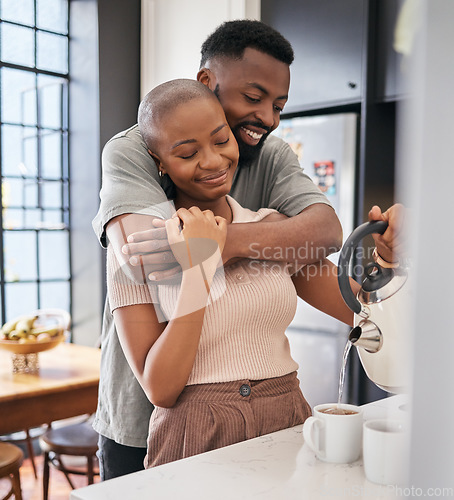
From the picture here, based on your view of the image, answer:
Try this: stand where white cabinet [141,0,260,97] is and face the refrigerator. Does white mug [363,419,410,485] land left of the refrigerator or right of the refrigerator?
right

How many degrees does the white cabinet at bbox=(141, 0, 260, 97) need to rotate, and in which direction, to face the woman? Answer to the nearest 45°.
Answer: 0° — it already faces them

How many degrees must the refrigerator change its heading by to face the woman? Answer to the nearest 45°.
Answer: approximately 45° to its left

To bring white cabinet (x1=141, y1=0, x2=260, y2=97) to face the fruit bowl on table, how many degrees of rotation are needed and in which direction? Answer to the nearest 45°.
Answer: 0° — it already faces it

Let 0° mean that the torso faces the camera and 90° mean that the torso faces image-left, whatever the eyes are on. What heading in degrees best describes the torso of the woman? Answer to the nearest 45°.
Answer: approximately 315°

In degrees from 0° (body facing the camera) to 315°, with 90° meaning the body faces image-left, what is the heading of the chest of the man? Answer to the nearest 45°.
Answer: approximately 315°

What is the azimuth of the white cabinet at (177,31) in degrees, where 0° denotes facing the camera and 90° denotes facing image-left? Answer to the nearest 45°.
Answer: approximately 0°
